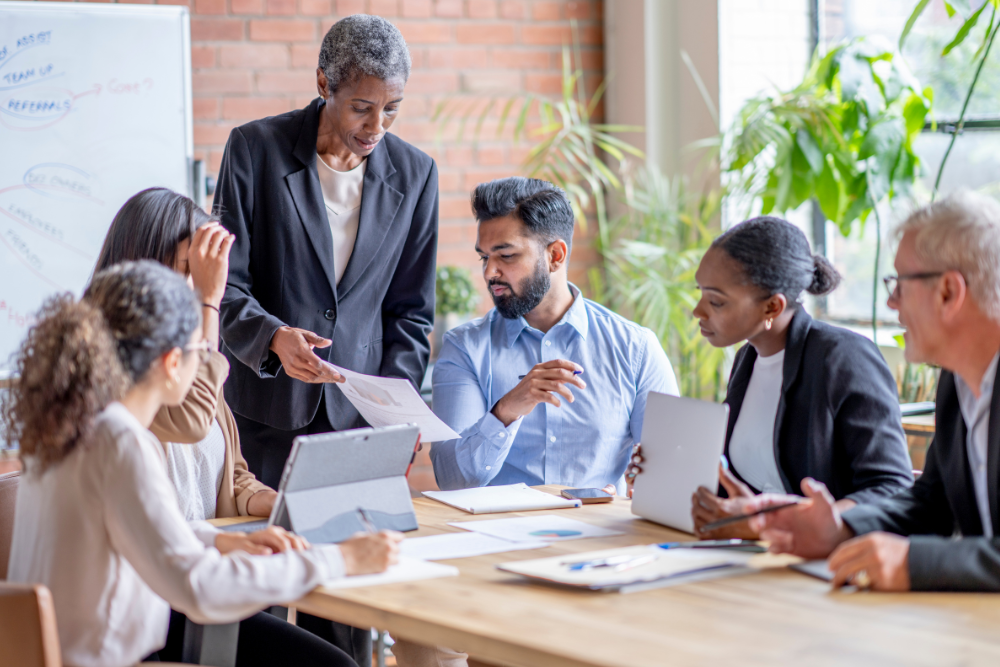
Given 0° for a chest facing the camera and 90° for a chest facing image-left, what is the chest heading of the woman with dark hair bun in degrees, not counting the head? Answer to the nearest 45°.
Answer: approximately 45°

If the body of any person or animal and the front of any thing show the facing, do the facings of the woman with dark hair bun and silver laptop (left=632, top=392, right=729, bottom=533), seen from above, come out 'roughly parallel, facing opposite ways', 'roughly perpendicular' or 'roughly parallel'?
roughly parallel, facing opposite ways

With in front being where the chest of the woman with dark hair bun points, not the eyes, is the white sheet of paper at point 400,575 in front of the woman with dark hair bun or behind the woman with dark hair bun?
in front

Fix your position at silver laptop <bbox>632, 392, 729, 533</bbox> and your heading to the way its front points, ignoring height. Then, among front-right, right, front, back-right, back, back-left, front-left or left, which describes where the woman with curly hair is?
back

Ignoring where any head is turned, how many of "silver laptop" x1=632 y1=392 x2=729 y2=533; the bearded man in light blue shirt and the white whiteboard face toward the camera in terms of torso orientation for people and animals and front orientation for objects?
2

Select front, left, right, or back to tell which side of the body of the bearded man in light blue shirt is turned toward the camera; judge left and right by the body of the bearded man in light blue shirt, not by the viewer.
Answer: front

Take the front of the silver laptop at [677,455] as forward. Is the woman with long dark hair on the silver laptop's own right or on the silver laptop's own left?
on the silver laptop's own left

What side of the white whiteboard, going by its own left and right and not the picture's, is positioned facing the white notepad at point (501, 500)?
front

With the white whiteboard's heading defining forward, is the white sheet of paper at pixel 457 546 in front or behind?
in front

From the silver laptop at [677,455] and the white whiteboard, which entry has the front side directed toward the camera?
the white whiteboard

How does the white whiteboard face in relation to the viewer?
toward the camera

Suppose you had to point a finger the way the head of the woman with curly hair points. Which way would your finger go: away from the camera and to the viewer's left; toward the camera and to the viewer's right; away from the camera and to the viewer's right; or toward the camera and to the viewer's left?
away from the camera and to the viewer's right

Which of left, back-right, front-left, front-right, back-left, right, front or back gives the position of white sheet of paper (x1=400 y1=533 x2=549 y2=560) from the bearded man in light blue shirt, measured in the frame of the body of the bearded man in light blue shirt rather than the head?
front

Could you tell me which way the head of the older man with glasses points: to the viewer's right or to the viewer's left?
to the viewer's left

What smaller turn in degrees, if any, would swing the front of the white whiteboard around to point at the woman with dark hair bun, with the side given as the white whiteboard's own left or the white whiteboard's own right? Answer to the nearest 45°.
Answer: approximately 45° to the white whiteboard's own left
